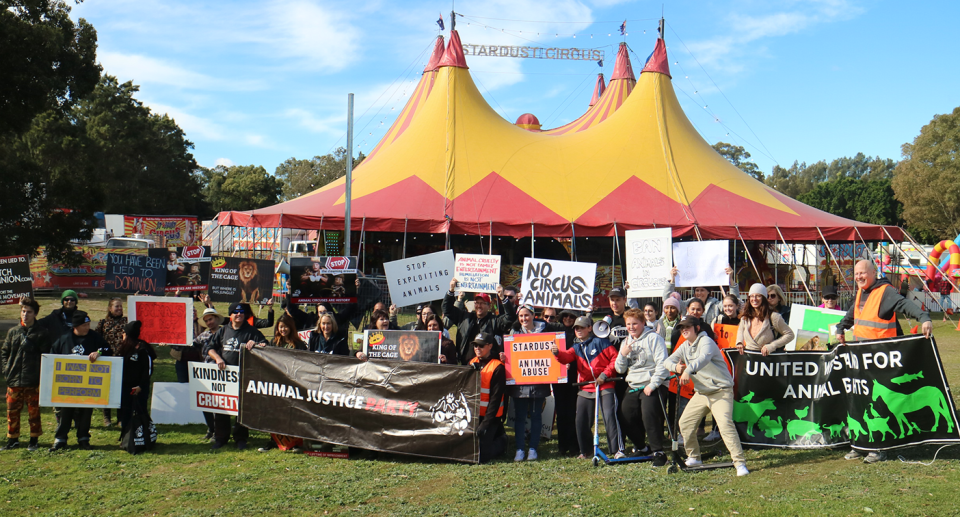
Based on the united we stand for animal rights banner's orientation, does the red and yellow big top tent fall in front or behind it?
behind

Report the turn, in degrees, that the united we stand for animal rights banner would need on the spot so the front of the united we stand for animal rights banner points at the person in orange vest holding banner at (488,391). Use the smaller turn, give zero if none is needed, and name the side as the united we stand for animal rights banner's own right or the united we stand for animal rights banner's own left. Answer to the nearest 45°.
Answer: approximately 90° to the united we stand for animal rights banner's own right

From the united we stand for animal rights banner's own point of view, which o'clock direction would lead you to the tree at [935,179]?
The tree is roughly at 6 o'clock from the united we stand for animal rights banner.

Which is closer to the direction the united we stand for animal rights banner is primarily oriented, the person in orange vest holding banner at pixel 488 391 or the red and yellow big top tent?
the person in orange vest holding banner

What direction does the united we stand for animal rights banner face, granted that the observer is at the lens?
facing the viewer

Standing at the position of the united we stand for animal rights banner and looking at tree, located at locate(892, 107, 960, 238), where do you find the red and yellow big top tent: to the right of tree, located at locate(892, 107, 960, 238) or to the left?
left
